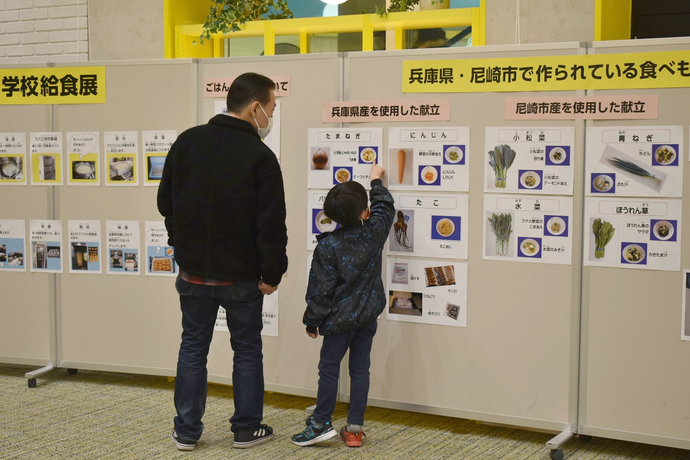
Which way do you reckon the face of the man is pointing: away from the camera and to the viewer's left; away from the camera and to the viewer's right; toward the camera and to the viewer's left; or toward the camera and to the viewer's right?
away from the camera and to the viewer's right

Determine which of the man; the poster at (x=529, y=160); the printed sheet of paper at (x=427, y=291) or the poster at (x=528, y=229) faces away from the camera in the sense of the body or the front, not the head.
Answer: the man

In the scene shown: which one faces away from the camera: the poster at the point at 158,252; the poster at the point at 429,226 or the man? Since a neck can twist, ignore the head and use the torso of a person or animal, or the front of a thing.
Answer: the man

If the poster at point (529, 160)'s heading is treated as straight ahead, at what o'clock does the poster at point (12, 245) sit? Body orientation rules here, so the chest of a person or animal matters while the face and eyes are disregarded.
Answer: the poster at point (12, 245) is roughly at 3 o'clock from the poster at point (529, 160).

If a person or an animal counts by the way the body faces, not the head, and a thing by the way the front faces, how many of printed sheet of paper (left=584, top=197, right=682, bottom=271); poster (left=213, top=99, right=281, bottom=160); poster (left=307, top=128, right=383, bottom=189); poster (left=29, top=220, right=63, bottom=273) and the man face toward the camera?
4

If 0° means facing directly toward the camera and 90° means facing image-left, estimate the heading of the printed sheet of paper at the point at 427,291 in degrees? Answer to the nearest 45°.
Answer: approximately 0°

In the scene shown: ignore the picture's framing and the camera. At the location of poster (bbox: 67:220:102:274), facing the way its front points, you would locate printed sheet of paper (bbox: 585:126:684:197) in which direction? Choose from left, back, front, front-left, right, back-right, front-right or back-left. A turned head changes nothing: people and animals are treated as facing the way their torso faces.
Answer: front-left

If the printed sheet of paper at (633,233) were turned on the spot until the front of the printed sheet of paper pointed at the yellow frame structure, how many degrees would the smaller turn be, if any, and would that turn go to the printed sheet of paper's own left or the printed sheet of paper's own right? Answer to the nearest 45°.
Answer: approximately 135° to the printed sheet of paper's own right

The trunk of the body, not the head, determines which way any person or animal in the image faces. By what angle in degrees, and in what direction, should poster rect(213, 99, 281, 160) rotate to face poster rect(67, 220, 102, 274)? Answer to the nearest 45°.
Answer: approximately 135° to its right

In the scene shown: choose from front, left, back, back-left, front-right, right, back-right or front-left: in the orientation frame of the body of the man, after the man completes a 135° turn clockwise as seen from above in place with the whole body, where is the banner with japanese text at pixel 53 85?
back

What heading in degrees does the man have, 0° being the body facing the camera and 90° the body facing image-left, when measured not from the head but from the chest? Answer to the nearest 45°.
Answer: approximately 180°
